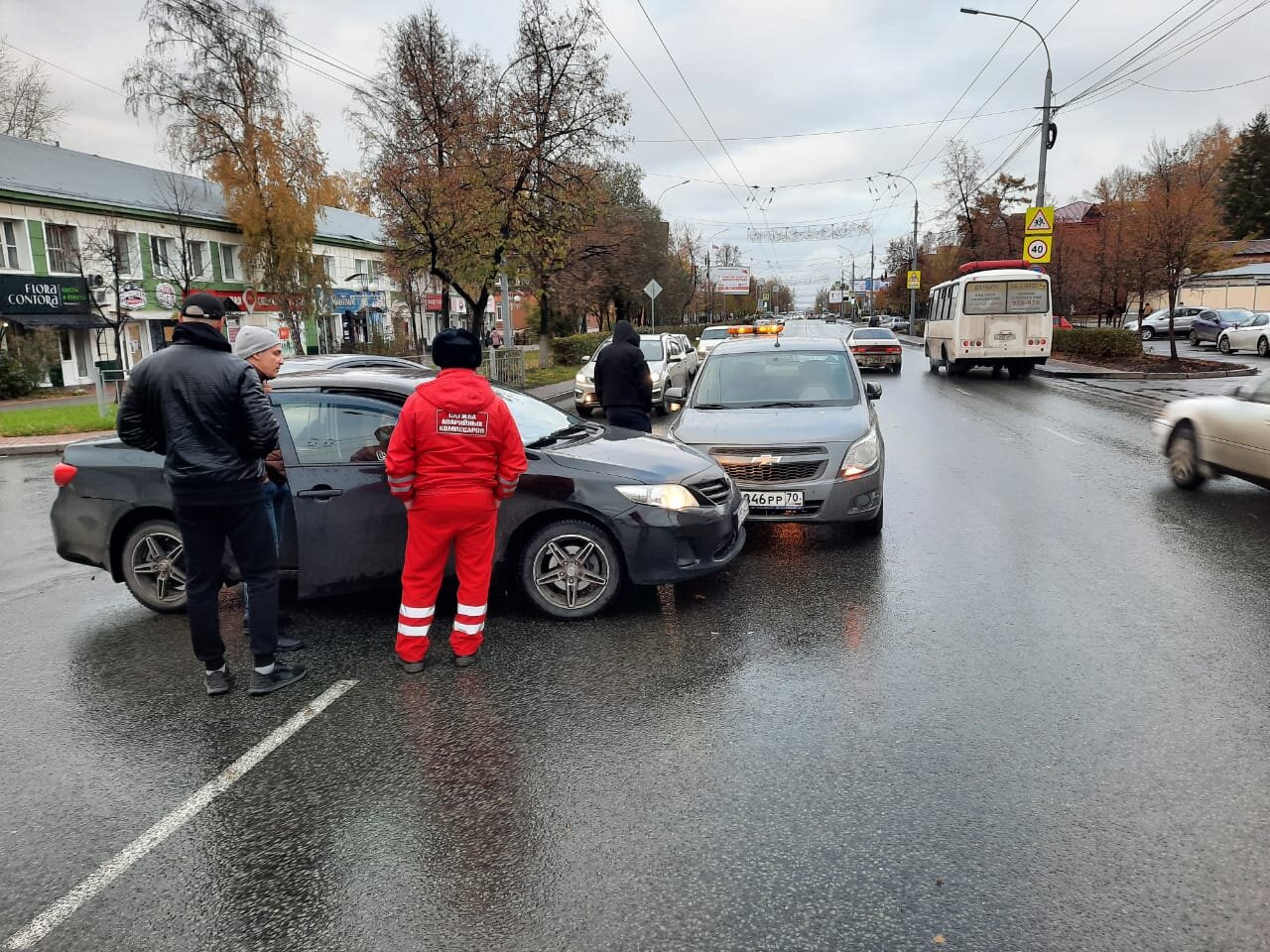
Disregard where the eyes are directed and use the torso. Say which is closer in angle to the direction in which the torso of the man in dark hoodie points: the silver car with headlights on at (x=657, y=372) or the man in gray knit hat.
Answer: the silver car with headlights on

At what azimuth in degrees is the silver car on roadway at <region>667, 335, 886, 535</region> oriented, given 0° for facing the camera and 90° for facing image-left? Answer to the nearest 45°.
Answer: approximately 0°

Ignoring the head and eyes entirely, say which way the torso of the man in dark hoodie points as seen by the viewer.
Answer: away from the camera

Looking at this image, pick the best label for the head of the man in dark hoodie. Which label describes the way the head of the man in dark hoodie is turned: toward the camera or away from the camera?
away from the camera

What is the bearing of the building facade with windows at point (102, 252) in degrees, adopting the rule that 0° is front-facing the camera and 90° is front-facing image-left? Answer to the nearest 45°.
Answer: approximately 315°

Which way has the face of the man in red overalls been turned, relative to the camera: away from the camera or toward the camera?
away from the camera

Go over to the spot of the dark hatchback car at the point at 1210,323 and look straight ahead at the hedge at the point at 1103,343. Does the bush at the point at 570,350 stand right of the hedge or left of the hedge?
right

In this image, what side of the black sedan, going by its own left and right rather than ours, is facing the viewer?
right

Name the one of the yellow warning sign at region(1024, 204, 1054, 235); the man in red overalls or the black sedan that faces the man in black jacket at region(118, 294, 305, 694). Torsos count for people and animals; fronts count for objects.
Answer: the yellow warning sign

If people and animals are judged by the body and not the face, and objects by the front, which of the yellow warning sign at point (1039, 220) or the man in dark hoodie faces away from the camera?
the man in dark hoodie

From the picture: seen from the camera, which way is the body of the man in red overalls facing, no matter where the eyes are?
away from the camera

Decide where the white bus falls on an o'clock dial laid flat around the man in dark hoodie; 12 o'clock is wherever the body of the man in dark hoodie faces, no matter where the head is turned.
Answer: The white bus is roughly at 1 o'clock from the man in dark hoodie.
